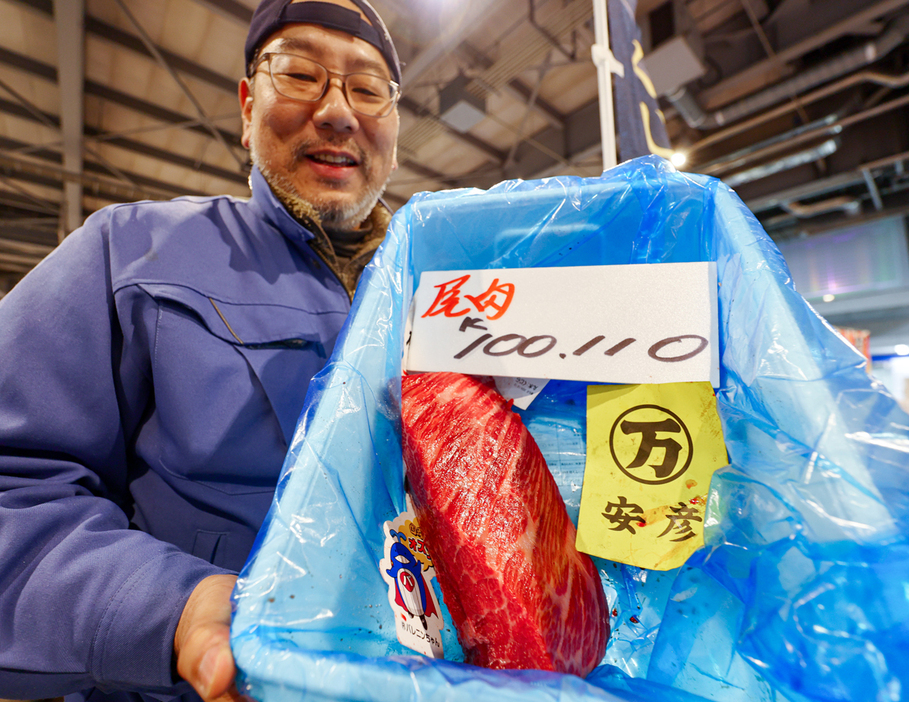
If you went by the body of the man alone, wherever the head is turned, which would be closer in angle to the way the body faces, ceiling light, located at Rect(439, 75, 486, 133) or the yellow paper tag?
the yellow paper tag

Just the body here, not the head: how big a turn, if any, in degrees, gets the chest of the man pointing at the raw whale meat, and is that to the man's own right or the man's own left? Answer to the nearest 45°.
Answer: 0° — they already face it

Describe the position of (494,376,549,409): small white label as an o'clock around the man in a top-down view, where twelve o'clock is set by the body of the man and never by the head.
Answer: The small white label is roughly at 12 o'clock from the man.

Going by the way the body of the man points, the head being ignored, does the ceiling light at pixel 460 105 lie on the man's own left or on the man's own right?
on the man's own left

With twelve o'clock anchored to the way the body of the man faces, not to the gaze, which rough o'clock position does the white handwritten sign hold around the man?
The white handwritten sign is roughly at 12 o'clock from the man.

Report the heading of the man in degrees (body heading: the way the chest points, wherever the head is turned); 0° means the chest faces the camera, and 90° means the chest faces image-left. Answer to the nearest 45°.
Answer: approximately 315°

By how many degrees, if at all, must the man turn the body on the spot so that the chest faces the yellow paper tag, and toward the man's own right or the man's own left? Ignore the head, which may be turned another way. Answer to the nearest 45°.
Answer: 0° — they already face it
